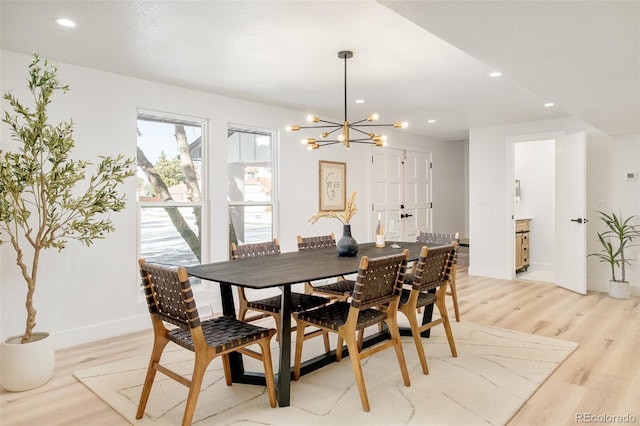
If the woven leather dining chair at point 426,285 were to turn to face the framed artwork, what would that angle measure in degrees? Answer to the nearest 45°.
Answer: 0° — it already faces it

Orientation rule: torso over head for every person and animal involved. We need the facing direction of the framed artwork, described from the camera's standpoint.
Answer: facing the viewer and to the right of the viewer

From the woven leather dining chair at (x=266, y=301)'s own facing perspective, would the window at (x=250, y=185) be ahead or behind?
behind

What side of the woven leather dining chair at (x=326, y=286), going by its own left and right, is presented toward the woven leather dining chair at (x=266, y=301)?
right

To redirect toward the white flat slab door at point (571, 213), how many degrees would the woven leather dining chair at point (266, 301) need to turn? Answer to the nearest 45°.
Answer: approximately 90° to its left

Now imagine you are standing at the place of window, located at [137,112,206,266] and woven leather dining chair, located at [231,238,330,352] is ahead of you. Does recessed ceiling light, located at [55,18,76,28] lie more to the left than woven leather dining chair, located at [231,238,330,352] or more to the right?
right

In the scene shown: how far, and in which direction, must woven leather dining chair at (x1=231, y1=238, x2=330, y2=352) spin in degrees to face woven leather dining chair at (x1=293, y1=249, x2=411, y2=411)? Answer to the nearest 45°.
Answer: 0° — it already faces it

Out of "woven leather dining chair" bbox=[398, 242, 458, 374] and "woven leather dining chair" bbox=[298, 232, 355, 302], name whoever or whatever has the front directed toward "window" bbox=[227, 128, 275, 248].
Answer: "woven leather dining chair" bbox=[398, 242, 458, 374]

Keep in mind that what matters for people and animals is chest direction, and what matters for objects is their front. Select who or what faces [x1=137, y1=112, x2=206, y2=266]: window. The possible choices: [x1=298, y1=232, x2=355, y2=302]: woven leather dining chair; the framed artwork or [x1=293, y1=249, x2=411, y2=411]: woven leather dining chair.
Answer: [x1=293, y1=249, x2=411, y2=411]: woven leather dining chair

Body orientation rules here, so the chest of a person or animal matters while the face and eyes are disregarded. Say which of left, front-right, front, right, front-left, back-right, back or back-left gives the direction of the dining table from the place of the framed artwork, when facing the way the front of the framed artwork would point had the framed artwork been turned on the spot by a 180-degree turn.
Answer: back-left

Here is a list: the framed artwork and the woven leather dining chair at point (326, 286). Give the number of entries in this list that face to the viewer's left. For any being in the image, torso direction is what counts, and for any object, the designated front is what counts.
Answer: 0

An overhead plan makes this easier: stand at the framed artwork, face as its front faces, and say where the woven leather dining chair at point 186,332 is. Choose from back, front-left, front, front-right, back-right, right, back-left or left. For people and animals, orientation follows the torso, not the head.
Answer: front-right

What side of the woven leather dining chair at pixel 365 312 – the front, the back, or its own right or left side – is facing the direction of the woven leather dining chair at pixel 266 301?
front
